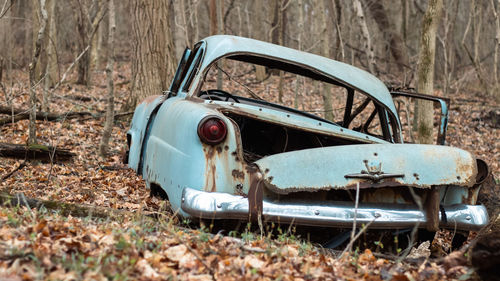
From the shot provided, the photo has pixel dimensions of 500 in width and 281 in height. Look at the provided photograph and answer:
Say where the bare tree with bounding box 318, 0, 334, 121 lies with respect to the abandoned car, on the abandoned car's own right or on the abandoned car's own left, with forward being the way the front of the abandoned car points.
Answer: on the abandoned car's own right

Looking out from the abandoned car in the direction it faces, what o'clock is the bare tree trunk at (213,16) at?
The bare tree trunk is roughly at 1 o'clock from the abandoned car.

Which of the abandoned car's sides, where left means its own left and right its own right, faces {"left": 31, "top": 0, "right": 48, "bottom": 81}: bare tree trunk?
front

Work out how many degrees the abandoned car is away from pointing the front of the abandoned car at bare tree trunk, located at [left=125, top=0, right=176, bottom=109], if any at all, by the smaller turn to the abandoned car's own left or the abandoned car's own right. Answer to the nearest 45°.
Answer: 0° — it already faces it

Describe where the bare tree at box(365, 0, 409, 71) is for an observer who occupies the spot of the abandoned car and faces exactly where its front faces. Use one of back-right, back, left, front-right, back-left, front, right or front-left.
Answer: front-right

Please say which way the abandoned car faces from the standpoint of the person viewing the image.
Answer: facing away from the viewer and to the left of the viewer

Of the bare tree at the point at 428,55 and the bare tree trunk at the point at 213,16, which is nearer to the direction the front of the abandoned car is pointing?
the bare tree trunk

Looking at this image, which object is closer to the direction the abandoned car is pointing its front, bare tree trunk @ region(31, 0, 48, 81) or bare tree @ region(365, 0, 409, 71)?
the bare tree trunk
